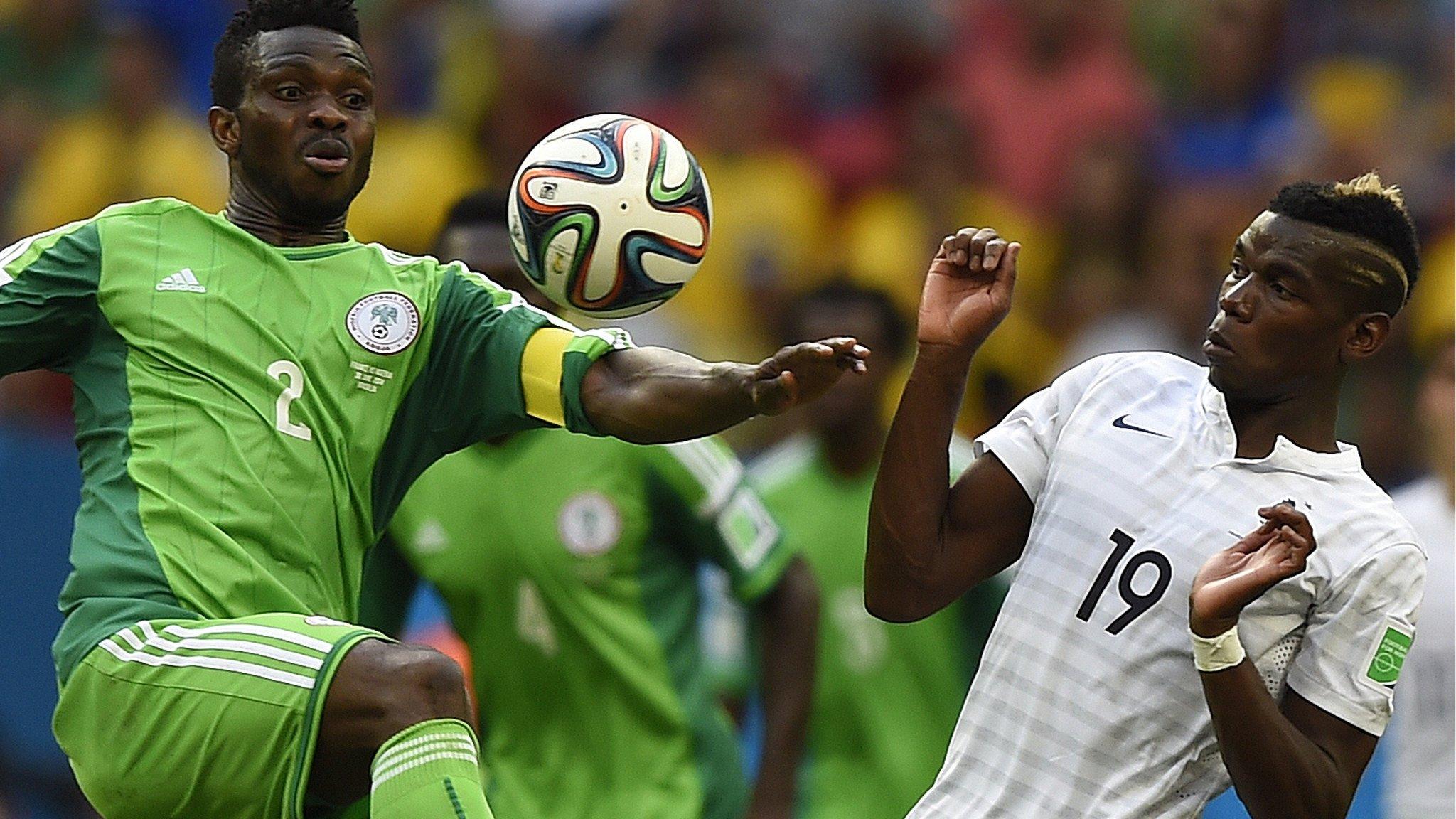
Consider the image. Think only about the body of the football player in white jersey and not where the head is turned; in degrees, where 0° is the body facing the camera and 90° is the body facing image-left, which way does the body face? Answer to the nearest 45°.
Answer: approximately 45°

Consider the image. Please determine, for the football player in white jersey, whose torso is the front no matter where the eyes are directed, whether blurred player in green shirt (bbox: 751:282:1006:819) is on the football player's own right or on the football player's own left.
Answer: on the football player's own right

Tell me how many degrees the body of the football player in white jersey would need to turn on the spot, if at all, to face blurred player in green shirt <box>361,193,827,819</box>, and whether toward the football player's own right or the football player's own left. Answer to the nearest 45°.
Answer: approximately 90° to the football player's own right

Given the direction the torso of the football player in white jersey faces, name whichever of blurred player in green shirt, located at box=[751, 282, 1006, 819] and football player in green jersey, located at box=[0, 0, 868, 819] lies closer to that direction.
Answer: the football player in green jersey

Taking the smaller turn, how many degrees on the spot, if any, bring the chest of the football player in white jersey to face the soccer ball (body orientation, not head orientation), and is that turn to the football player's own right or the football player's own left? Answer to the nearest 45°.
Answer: approximately 45° to the football player's own right

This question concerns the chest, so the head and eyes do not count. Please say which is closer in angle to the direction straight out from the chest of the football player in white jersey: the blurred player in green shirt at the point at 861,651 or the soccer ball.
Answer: the soccer ball
